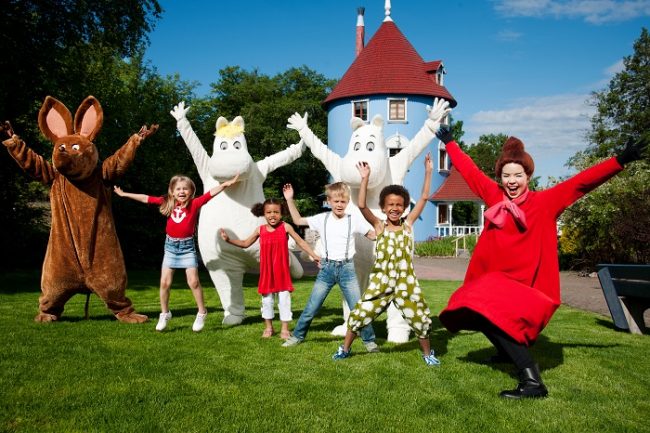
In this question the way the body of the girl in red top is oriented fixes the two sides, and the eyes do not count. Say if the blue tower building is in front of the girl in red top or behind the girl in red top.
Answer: behind

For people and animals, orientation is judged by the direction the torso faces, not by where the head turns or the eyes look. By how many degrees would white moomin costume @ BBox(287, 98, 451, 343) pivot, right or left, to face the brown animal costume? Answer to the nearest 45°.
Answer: approximately 90° to its right

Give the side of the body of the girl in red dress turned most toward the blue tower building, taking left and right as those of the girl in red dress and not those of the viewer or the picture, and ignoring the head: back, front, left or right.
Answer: back

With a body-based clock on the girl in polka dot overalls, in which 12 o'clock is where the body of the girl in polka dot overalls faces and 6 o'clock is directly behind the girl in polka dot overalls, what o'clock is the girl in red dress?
The girl in red dress is roughly at 4 o'clock from the girl in polka dot overalls.

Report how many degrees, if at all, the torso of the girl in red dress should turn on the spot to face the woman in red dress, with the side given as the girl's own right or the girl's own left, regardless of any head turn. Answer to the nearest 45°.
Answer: approximately 45° to the girl's own left

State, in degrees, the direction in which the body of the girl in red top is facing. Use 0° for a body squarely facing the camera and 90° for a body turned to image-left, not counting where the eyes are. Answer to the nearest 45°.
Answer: approximately 0°

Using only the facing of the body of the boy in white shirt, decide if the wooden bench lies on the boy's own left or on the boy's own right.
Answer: on the boy's own left

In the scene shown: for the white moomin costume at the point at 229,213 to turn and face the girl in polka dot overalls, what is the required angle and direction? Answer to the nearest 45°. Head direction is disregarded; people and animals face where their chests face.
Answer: approximately 45° to its left

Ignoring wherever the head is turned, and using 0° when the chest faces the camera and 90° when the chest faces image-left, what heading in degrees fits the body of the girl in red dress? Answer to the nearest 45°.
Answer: approximately 0°

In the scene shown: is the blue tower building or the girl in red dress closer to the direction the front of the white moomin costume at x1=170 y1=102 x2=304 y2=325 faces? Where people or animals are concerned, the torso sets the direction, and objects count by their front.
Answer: the girl in red dress

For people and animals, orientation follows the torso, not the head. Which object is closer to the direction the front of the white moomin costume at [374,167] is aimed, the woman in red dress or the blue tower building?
the woman in red dress

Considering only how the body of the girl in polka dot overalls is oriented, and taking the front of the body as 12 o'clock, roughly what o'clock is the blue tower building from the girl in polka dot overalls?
The blue tower building is roughly at 6 o'clock from the girl in polka dot overalls.

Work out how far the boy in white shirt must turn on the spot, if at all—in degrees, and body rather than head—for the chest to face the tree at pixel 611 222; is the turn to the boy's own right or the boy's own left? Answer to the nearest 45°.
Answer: approximately 135° to the boy's own left

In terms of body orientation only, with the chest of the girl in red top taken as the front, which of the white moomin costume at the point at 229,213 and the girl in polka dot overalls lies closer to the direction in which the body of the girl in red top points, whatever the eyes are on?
the girl in polka dot overalls
